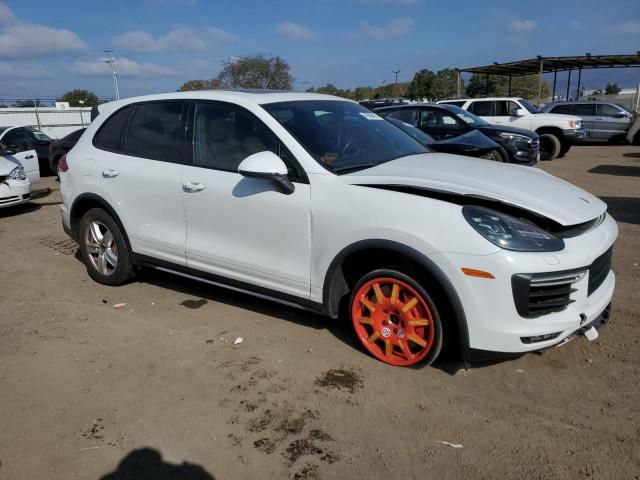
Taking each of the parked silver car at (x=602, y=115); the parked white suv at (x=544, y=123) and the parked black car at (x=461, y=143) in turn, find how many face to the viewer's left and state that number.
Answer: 0

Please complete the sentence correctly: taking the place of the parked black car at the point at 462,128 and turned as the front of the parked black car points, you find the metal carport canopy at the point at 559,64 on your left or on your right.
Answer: on your left

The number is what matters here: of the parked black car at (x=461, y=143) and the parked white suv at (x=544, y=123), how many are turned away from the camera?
0

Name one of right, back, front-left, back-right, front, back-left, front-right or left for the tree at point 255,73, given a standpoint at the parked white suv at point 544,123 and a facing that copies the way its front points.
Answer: back

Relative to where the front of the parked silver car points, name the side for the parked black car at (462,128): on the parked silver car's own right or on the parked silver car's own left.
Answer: on the parked silver car's own right

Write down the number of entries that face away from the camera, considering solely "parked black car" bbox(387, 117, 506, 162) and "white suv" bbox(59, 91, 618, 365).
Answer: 0

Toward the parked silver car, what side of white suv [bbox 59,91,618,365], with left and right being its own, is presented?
left

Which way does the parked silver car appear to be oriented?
to the viewer's right

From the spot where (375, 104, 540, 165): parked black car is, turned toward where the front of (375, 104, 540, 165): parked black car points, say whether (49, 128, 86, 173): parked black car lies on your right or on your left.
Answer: on your right

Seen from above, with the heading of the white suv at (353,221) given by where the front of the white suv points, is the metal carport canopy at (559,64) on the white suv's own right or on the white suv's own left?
on the white suv's own left

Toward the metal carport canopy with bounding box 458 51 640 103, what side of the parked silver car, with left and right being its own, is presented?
left

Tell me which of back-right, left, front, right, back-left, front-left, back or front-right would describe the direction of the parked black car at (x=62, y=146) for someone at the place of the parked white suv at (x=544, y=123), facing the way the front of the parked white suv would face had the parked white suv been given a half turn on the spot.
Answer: left

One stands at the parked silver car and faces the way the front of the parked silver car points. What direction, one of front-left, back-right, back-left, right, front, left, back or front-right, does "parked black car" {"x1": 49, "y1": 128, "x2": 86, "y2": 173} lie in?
back-right

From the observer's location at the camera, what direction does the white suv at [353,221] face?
facing the viewer and to the right of the viewer

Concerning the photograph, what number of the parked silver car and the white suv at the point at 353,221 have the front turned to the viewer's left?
0
